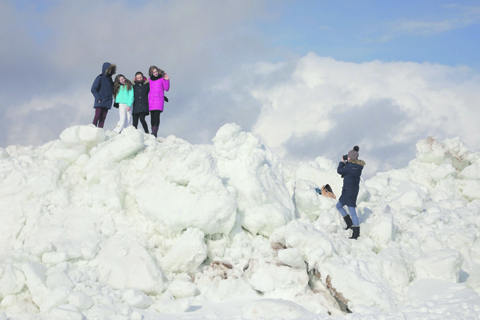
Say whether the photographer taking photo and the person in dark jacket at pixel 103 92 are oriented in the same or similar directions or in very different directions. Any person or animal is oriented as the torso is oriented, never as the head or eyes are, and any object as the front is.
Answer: very different directions

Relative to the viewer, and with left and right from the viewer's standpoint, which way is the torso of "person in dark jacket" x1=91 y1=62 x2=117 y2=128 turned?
facing the viewer and to the right of the viewer

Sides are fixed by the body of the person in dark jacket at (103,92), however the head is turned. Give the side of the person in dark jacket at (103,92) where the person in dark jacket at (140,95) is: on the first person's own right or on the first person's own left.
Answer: on the first person's own left

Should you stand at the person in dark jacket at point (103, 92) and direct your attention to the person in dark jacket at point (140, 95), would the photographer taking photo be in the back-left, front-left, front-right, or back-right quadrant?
front-right

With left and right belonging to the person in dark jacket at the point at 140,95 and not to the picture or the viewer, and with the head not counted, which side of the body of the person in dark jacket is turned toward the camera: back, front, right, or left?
front

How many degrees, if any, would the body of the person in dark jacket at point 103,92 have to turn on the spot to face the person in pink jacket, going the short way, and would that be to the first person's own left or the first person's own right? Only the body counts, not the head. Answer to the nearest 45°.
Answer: approximately 45° to the first person's own left

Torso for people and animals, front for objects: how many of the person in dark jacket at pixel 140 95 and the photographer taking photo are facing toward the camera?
1

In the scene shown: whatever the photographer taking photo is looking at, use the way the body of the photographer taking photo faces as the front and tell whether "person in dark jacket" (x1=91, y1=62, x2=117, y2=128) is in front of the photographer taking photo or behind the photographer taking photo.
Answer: in front

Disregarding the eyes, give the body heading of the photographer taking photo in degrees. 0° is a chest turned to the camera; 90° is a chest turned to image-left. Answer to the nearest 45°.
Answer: approximately 90°

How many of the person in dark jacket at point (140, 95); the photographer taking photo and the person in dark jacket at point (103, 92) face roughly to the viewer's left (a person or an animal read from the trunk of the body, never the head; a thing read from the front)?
1

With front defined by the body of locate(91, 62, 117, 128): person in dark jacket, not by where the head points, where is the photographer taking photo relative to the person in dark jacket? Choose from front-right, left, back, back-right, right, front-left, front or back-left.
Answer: front

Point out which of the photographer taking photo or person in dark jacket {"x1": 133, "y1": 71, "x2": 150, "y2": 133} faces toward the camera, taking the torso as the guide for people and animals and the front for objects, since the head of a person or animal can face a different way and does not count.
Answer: the person in dark jacket

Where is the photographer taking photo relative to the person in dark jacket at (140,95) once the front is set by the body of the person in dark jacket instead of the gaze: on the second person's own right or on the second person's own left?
on the second person's own left
